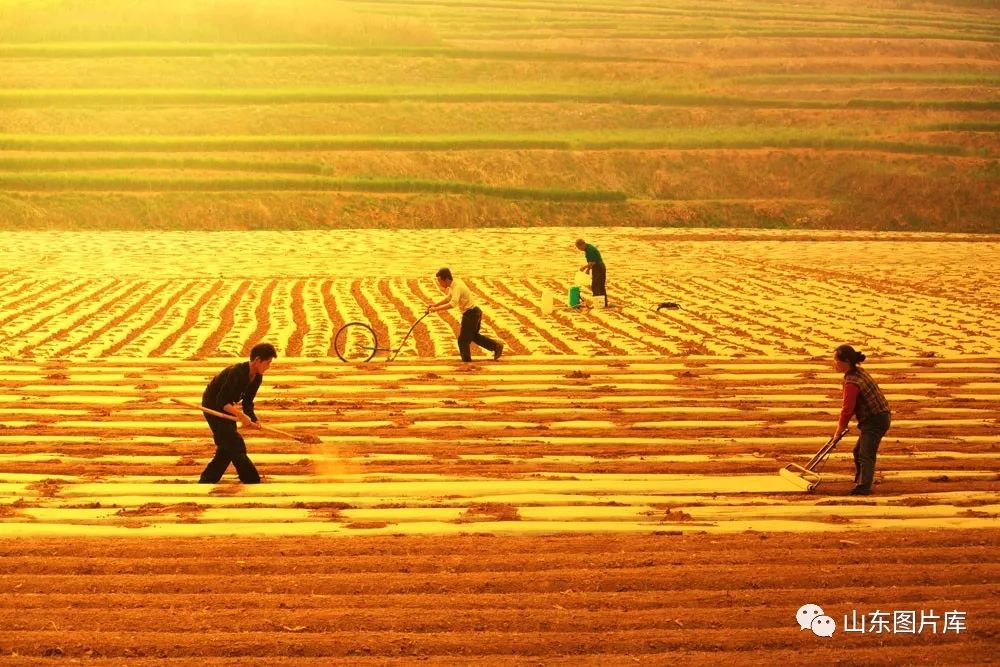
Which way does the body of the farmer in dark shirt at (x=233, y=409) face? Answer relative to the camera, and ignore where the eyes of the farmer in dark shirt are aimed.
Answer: to the viewer's right

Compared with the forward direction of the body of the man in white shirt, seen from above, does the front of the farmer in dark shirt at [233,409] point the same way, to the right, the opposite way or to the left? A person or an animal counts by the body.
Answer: the opposite way

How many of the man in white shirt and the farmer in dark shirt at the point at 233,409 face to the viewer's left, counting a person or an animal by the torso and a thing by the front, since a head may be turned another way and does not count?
1

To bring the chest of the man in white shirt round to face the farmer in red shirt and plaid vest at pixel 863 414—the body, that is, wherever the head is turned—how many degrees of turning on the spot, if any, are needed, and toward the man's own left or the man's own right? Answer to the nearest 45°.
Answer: approximately 135° to the man's own left

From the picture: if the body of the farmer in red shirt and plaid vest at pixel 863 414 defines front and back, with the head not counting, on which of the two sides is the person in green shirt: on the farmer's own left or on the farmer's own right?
on the farmer's own right

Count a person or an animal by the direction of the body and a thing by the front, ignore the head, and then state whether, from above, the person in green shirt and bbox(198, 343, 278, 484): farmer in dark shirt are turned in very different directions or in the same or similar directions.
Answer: very different directions

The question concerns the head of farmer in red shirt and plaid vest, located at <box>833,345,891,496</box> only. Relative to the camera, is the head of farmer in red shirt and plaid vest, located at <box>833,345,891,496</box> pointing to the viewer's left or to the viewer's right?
to the viewer's left

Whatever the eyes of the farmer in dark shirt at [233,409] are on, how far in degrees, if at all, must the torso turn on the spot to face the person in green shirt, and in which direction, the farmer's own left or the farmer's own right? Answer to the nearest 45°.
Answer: approximately 45° to the farmer's own left

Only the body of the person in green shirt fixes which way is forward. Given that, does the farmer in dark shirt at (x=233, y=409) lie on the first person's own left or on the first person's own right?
on the first person's own left

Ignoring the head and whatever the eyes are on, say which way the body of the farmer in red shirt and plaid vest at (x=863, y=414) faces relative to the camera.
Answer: to the viewer's left

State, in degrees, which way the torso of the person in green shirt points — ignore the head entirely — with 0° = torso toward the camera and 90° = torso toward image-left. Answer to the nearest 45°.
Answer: approximately 90°
